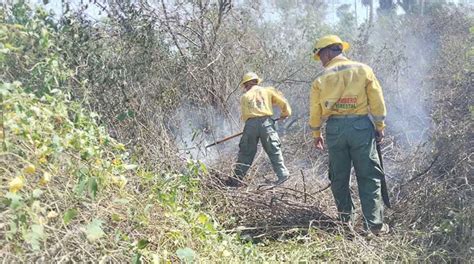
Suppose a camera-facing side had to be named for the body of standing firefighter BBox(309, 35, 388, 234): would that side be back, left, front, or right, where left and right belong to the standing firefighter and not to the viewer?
back

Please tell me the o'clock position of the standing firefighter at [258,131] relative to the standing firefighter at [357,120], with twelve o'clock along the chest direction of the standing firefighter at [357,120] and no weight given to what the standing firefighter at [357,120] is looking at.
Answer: the standing firefighter at [258,131] is roughly at 11 o'clock from the standing firefighter at [357,120].

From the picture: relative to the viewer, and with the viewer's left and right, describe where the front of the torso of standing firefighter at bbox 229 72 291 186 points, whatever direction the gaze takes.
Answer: facing away from the viewer and to the left of the viewer

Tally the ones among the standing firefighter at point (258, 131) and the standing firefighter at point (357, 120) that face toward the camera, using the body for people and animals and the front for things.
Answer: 0

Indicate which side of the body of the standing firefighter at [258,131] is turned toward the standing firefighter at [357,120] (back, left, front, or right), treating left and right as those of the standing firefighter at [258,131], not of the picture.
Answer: back
